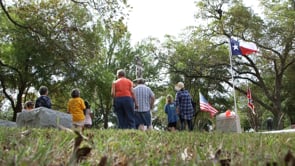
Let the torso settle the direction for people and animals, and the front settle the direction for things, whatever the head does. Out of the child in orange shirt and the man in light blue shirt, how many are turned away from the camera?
2

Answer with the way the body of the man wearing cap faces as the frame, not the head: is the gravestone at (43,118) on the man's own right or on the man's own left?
on the man's own left

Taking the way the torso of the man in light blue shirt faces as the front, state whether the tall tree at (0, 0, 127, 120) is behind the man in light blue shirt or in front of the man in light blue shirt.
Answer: in front

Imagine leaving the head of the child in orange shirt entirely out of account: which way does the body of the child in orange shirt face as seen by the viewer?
away from the camera

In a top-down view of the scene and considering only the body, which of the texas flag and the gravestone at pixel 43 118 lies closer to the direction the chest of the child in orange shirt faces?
the texas flag

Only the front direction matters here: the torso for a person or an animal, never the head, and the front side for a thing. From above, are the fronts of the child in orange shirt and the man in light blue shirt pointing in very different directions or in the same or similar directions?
same or similar directions

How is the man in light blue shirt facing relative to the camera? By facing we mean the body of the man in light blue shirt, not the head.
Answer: away from the camera

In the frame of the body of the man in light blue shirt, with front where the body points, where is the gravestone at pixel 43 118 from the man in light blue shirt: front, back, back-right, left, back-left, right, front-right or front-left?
back-left

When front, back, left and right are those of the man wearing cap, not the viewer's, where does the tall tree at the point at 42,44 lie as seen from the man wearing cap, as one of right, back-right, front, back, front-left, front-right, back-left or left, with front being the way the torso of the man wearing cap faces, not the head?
front

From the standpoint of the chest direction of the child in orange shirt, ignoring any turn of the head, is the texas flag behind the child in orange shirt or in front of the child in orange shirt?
in front

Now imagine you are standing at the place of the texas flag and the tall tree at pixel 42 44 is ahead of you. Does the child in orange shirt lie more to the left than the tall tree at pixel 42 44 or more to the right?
left

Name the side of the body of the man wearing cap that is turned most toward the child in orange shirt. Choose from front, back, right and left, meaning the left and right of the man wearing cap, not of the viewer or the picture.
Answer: left

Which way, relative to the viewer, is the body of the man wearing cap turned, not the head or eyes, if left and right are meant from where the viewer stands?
facing away from the viewer and to the left of the viewer

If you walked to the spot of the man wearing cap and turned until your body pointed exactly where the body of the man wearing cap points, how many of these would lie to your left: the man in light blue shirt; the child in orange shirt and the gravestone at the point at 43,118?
3
